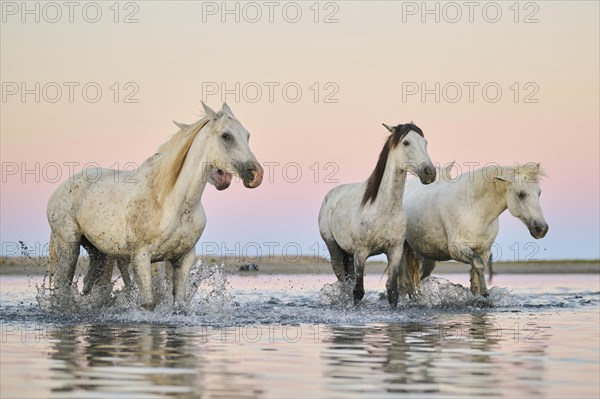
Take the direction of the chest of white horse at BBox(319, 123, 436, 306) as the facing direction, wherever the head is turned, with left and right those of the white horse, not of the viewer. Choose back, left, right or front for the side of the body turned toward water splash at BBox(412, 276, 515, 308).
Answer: left

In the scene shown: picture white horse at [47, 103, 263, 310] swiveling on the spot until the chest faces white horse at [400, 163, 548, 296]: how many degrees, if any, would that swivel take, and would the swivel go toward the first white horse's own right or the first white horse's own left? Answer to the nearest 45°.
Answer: approximately 90° to the first white horse's own left

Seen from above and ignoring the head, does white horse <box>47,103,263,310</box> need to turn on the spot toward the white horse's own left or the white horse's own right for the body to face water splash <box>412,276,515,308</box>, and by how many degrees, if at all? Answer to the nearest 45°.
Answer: approximately 90° to the white horse's own left

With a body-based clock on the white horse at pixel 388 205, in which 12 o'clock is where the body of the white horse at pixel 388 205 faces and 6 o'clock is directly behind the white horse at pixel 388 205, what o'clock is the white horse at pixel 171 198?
the white horse at pixel 171 198 is roughly at 3 o'clock from the white horse at pixel 388 205.
